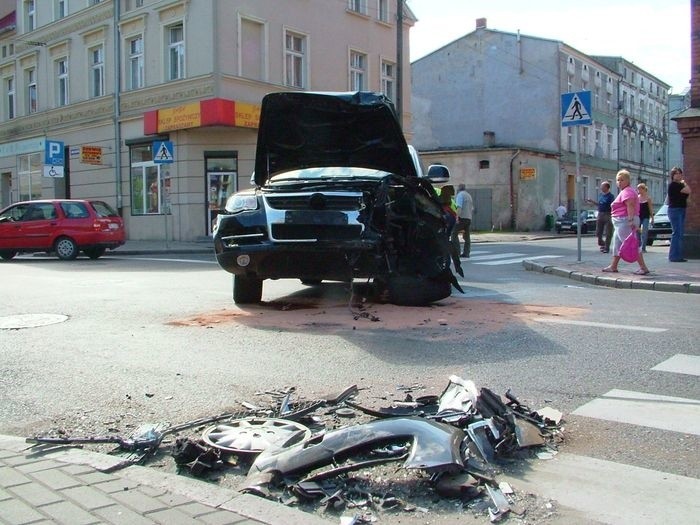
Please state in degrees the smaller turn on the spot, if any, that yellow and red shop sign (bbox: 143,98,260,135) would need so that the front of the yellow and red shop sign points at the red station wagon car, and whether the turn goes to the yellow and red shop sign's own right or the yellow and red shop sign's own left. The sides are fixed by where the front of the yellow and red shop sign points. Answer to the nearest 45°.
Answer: approximately 45° to the yellow and red shop sign's own right

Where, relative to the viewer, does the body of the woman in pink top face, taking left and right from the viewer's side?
facing to the left of the viewer

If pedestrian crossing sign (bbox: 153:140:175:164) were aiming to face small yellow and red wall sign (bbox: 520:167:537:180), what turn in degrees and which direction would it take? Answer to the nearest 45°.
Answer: approximately 135° to its left

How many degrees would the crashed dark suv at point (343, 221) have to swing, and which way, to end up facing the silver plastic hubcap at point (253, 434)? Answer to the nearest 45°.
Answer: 0° — it already faces it

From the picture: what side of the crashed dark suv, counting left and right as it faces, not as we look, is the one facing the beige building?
back

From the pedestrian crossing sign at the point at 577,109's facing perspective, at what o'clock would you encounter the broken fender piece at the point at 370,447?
The broken fender piece is roughly at 12 o'clock from the pedestrian crossing sign.

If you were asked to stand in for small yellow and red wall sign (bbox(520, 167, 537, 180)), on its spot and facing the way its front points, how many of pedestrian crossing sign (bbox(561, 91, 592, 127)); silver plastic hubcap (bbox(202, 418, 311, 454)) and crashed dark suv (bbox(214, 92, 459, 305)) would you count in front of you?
3

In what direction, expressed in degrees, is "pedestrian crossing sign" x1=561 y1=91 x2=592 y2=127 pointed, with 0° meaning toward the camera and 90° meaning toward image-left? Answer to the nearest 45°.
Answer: approximately 0°

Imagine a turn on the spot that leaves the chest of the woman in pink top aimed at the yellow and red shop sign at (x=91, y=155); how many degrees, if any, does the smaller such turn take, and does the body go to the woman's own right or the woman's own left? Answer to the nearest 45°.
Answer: approximately 45° to the woman's own right

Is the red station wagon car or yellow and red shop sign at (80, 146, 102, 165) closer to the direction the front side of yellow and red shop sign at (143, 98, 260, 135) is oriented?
the red station wagon car

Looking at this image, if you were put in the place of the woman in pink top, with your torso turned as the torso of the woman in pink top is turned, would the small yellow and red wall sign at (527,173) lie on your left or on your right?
on your right
